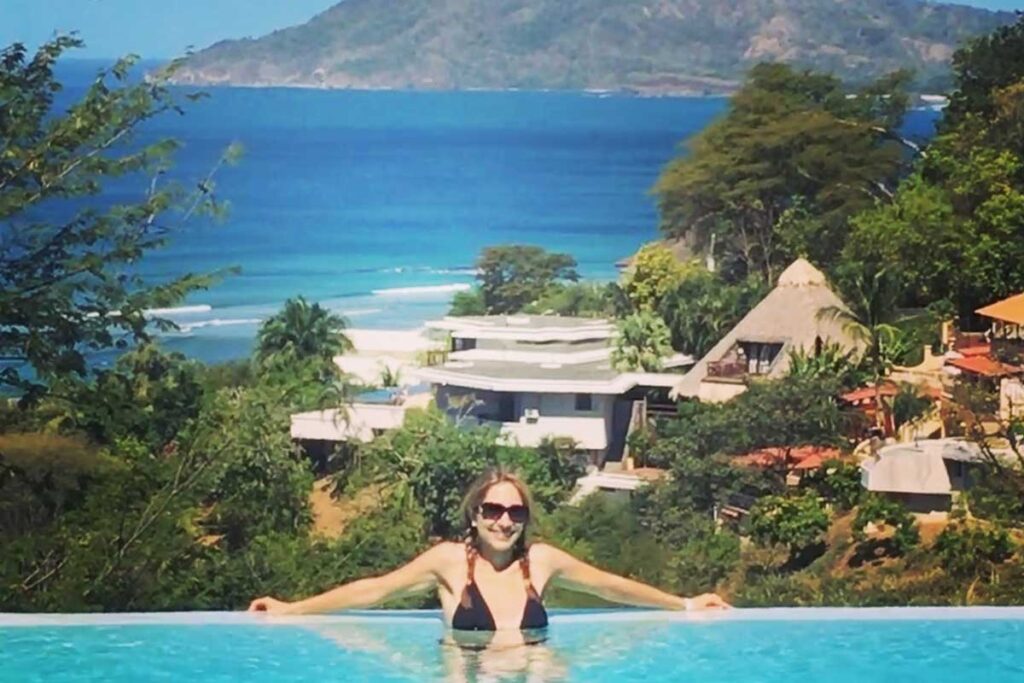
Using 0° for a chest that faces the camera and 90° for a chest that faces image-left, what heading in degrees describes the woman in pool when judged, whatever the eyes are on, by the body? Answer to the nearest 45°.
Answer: approximately 0°

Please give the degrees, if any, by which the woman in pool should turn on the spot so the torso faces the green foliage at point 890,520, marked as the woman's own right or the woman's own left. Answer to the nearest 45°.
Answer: approximately 135° to the woman's own left

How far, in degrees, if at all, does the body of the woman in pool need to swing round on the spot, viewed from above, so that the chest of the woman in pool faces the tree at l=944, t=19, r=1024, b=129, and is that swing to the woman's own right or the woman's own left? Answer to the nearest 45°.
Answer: approximately 135° to the woman's own left

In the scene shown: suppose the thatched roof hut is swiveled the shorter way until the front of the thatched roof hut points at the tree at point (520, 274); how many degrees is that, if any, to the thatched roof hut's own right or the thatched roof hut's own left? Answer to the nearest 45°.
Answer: approximately 45° to the thatched roof hut's own right

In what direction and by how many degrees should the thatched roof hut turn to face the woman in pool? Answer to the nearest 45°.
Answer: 0° — it already faces them

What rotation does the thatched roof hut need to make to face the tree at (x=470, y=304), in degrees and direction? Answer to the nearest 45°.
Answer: approximately 45° to its right

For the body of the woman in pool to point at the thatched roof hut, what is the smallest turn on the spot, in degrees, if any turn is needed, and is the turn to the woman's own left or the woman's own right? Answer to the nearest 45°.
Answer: approximately 135° to the woman's own left

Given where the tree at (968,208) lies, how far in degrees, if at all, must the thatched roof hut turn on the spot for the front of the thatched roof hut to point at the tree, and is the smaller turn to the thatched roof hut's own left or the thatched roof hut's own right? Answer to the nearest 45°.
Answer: approximately 135° to the thatched roof hut's own left

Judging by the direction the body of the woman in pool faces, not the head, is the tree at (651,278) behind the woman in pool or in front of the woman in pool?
behind
